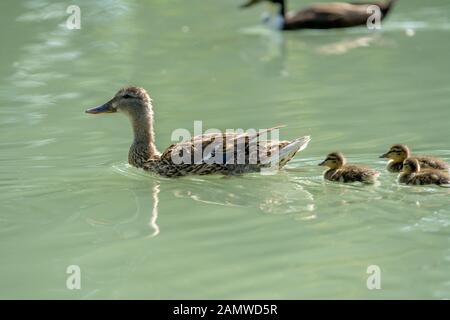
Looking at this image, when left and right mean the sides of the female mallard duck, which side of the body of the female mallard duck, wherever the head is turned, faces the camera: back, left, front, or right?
left

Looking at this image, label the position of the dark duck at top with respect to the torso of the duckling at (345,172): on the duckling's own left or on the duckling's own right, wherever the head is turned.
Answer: on the duckling's own right

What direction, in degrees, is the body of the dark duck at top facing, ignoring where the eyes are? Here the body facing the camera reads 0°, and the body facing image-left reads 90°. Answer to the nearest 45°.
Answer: approximately 90°

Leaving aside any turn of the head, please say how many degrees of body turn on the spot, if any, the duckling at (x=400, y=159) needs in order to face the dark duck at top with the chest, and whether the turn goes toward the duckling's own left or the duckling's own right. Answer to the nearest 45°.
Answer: approximately 90° to the duckling's own right

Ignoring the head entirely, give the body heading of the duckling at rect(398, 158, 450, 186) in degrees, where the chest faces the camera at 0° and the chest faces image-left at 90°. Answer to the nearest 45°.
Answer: approximately 90°

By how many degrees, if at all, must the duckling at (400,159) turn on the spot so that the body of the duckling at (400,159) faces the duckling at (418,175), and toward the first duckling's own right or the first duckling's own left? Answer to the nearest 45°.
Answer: approximately 90° to the first duckling's own left

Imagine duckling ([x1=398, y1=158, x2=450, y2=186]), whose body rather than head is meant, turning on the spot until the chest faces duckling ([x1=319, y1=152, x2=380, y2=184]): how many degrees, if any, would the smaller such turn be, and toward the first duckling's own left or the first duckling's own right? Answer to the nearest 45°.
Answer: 0° — it already faces it

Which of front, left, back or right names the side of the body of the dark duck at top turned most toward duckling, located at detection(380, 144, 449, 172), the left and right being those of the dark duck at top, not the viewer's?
left
